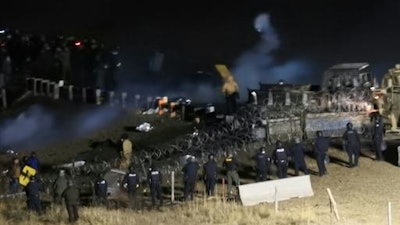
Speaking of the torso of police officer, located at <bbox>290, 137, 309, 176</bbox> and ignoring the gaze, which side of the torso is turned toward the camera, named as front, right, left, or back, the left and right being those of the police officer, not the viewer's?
back

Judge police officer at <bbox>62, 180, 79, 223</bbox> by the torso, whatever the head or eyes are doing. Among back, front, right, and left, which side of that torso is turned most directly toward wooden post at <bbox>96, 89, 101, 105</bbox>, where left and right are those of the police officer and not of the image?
front

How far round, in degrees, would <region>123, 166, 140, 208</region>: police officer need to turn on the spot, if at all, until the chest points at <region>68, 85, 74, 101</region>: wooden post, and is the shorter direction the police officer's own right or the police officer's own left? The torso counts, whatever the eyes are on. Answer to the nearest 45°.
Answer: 0° — they already face it

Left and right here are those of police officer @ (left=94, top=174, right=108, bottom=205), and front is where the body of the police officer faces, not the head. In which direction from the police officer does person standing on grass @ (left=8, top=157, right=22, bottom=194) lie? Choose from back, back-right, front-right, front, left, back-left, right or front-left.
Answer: front-left

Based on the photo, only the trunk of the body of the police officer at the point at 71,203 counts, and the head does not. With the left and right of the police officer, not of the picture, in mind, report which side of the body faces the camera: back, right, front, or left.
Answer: back

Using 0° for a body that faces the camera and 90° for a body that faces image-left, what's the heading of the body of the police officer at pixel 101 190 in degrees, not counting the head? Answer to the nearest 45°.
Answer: approximately 180°
